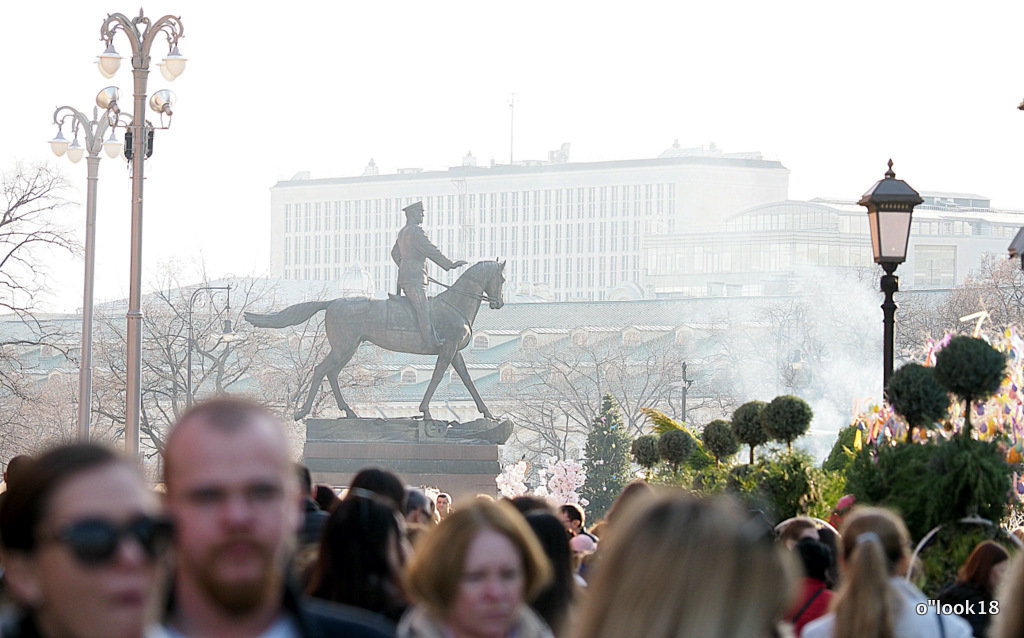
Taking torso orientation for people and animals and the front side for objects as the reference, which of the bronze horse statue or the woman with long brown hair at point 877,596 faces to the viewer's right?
the bronze horse statue

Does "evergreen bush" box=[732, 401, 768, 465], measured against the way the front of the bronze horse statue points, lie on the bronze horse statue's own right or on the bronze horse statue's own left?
on the bronze horse statue's own right

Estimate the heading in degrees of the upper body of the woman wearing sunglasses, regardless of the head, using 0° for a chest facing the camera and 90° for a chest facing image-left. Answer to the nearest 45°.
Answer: approximately 315°

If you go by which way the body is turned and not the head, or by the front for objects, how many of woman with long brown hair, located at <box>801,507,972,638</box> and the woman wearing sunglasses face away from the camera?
1

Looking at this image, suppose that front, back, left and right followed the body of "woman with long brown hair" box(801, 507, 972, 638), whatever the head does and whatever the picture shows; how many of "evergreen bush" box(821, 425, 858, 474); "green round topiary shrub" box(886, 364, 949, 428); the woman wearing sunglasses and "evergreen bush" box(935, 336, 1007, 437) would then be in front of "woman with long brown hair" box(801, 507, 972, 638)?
3

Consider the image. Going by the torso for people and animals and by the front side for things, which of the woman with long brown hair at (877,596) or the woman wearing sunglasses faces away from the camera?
the woman with long brown hair

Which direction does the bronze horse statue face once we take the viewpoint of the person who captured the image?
facing to the right of the viewer

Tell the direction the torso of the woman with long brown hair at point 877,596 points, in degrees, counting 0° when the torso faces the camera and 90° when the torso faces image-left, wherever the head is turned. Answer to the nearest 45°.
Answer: approximately 180°

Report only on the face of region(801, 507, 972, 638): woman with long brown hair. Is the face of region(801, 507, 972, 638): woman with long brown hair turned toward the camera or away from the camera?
away from the camera
